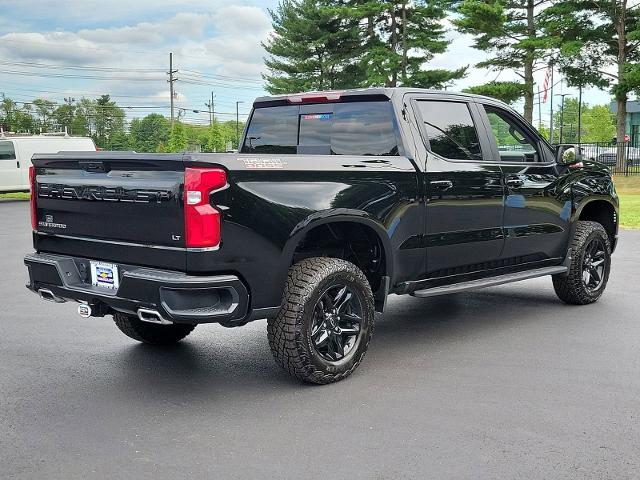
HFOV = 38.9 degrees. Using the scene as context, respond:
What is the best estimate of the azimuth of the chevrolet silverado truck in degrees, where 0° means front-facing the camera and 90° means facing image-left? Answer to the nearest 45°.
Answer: approximately 225°

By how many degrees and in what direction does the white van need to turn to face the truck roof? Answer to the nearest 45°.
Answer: approximately 90° to its left

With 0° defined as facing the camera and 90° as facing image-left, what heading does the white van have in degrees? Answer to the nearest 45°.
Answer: approximately 90°

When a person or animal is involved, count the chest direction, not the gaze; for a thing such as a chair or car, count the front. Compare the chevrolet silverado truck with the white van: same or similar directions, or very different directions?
very different directions

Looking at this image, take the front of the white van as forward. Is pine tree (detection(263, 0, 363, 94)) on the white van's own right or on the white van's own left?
on the white van's own right

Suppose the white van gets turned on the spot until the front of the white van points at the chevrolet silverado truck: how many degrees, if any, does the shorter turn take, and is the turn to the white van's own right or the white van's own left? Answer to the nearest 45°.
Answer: approximately 90° to the white van's own left

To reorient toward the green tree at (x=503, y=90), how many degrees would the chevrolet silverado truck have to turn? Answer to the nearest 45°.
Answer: approximately 45° to its left

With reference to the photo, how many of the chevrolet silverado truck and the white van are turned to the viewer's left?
1

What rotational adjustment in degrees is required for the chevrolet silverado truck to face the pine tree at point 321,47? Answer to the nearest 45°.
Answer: approximately 45° to its left

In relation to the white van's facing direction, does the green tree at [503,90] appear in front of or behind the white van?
behind
